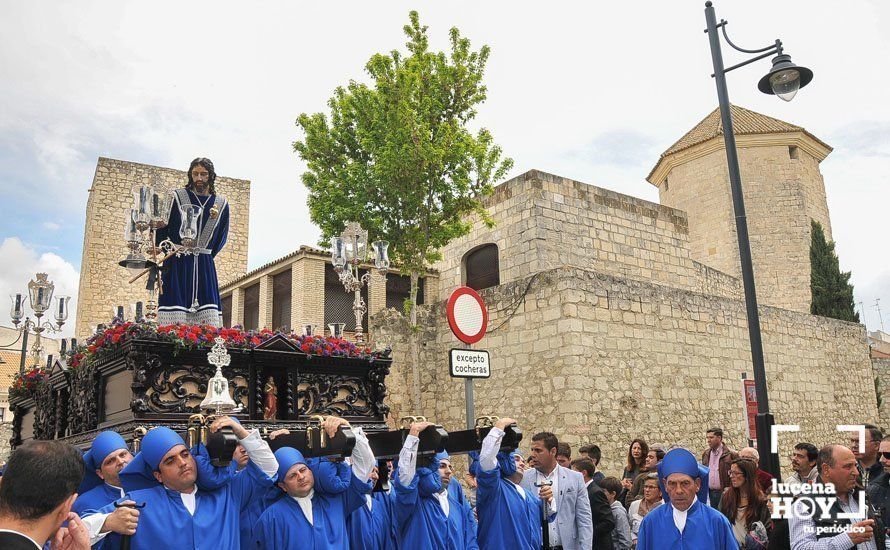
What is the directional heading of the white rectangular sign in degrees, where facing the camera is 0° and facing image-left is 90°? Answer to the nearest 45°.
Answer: approximately 0°

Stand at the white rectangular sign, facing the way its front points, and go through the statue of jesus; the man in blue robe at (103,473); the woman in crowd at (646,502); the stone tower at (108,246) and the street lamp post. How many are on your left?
2

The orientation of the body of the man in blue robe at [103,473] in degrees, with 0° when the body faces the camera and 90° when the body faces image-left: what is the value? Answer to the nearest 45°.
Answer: approximately 315°

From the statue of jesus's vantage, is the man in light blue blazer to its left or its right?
on its left

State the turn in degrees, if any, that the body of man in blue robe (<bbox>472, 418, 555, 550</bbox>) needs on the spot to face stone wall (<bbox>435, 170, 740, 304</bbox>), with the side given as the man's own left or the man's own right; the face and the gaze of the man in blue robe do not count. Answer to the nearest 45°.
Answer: approximately 135° to the man's own left

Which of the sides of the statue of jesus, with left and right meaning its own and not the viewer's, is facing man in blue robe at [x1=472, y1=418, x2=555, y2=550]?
left

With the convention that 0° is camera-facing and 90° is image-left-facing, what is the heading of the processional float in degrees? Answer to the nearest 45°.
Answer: approximately 315°

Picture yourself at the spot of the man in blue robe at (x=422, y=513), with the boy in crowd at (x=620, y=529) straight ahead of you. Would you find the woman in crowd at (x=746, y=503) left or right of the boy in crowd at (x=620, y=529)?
right

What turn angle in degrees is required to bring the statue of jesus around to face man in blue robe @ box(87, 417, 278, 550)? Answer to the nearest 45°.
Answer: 0° — it already faces them

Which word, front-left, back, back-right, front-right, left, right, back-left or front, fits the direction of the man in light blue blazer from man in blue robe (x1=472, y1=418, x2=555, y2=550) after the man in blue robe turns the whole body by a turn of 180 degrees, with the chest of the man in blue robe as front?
right
